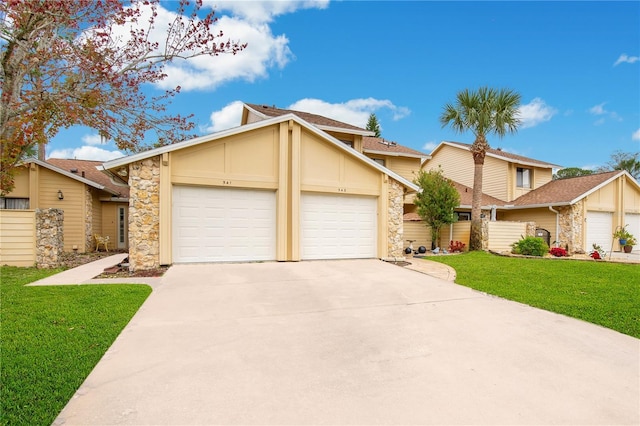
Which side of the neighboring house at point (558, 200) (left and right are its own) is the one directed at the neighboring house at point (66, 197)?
right

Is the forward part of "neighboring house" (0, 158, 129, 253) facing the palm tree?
no

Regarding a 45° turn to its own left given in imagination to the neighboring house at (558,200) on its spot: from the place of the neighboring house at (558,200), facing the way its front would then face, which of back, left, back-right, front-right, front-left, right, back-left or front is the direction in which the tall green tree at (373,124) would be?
back-left

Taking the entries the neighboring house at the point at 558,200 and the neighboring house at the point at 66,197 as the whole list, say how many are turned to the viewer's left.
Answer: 0

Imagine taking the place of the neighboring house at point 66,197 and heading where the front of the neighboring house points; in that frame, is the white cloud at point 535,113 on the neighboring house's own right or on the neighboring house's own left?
on the neighboring house's own left

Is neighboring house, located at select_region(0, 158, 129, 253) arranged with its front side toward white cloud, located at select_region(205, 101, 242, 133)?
no

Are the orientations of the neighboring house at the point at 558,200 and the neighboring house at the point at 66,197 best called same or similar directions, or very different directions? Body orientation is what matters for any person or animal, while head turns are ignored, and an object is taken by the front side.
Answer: same or similar directions

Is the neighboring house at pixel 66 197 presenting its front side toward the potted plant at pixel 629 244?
no

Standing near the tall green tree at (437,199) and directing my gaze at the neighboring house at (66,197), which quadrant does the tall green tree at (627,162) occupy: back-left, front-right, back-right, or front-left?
back-right

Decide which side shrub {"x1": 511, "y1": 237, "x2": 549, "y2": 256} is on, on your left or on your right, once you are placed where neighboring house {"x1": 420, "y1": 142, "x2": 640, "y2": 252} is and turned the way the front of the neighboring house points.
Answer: on your right

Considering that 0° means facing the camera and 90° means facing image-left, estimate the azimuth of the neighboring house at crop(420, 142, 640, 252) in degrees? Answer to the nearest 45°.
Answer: approximately 315°

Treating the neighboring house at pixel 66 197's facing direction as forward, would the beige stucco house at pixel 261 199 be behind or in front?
in front

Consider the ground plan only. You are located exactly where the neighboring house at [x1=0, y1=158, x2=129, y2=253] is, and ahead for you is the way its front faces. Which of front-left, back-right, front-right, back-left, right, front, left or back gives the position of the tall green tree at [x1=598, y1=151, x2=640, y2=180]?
left

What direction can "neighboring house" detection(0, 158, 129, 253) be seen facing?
toward the camera
